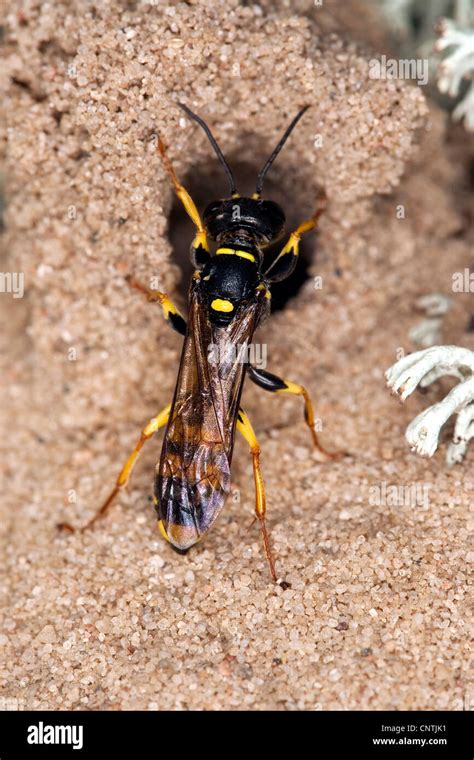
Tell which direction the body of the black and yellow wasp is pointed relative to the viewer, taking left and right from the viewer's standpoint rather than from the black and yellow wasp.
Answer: facing away from the viewer

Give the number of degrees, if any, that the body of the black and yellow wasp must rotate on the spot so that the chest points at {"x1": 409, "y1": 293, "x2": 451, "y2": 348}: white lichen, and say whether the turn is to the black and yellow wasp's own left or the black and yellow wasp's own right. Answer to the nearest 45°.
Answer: approximately 45° to the black and yellow wasp's own right

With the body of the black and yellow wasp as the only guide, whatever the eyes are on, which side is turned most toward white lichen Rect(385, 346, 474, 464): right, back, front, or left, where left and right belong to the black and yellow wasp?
right
